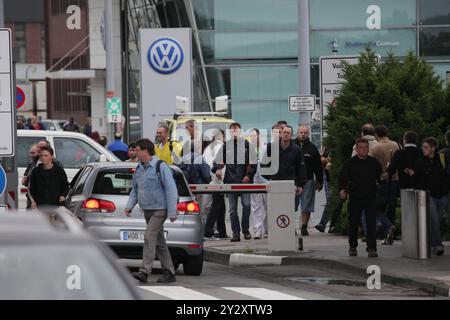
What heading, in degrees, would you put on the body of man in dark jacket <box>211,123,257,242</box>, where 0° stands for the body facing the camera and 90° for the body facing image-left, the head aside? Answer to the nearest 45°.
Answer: approximately 0°

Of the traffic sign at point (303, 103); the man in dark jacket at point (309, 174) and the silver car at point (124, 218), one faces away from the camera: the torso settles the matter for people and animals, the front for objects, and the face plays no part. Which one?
the silver car

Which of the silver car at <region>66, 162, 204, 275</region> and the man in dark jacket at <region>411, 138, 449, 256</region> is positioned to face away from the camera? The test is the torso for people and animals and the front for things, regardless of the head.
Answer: the silver car

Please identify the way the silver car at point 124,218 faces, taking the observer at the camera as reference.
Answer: facing away from the viewer

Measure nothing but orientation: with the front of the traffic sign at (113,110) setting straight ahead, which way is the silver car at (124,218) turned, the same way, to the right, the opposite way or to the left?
the opposite way

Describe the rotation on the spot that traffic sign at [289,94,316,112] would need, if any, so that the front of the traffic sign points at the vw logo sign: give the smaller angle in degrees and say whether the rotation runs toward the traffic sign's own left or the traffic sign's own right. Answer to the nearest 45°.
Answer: approximately 135° to the traffic sign's own right

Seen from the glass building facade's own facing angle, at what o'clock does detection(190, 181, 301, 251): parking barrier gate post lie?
The parking barrier gate post is roughly at 12 o'clock from the glass building facade.

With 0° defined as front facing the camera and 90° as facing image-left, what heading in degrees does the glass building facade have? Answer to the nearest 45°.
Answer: approximately 0°

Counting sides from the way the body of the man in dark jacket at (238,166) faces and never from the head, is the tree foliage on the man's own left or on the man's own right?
on the man's own left

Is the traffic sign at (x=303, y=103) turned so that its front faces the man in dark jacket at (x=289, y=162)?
yes
